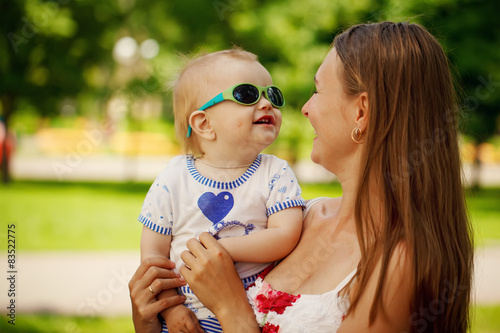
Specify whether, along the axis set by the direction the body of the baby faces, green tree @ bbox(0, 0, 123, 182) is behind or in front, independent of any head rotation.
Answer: behind

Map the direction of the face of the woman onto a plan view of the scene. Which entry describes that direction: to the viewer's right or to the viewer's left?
to the viewer's left

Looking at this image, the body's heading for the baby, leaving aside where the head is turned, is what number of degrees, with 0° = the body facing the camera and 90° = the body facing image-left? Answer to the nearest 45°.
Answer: approximately 0°
